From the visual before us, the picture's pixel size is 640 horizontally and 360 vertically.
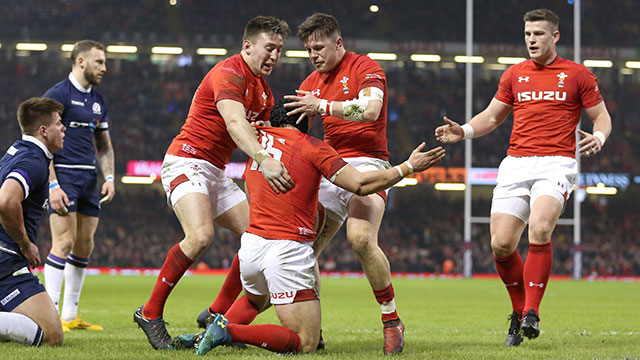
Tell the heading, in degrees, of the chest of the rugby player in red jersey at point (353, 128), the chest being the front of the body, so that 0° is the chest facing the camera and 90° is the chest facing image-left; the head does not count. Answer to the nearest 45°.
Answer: approximately 45°

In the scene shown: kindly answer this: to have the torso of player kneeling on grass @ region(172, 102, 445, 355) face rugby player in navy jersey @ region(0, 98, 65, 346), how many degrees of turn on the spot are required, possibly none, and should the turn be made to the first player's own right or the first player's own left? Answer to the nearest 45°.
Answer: approximately 135° to the first player's own left

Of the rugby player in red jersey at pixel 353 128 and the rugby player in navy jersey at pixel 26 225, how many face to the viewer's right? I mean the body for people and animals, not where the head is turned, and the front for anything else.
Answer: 1

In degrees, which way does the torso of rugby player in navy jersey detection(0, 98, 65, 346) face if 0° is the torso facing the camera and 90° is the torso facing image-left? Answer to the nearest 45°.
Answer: approximately 270°

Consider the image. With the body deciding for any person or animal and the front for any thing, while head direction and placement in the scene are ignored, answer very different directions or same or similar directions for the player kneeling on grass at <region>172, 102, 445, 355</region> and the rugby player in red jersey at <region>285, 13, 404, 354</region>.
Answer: very different directions

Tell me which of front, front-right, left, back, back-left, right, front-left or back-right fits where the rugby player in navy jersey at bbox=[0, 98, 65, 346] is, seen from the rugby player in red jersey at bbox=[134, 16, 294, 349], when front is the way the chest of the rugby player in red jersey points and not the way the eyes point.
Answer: back-right

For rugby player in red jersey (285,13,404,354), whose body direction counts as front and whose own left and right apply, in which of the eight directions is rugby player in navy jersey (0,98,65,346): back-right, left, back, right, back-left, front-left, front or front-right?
front-right

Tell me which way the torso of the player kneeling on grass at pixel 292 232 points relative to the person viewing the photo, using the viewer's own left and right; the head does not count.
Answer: facing away from the viewer and to the right of the viewer

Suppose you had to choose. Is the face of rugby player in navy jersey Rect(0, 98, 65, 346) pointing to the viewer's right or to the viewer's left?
to the viewer's right

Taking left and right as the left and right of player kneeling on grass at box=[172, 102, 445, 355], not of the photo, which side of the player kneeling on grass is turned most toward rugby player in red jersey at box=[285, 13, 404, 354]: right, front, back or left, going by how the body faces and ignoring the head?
front

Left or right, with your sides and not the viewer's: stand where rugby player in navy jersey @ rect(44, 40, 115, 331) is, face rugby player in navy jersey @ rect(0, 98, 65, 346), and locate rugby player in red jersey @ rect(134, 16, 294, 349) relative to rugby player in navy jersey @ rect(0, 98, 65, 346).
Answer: left

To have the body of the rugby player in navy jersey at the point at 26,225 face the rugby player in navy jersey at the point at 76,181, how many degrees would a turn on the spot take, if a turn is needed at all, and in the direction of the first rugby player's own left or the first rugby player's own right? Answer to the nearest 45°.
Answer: approximately 90° to the first rugby player's own left

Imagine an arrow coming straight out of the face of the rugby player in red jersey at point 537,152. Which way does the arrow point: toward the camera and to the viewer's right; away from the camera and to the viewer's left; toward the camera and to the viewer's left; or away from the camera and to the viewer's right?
toward the camera and to the viewer's left
